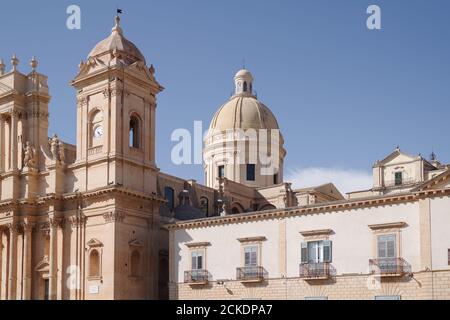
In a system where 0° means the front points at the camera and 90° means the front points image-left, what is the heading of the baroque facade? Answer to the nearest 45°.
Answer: approximately 45°

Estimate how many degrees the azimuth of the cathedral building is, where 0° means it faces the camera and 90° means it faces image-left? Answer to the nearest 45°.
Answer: approximately 45°
